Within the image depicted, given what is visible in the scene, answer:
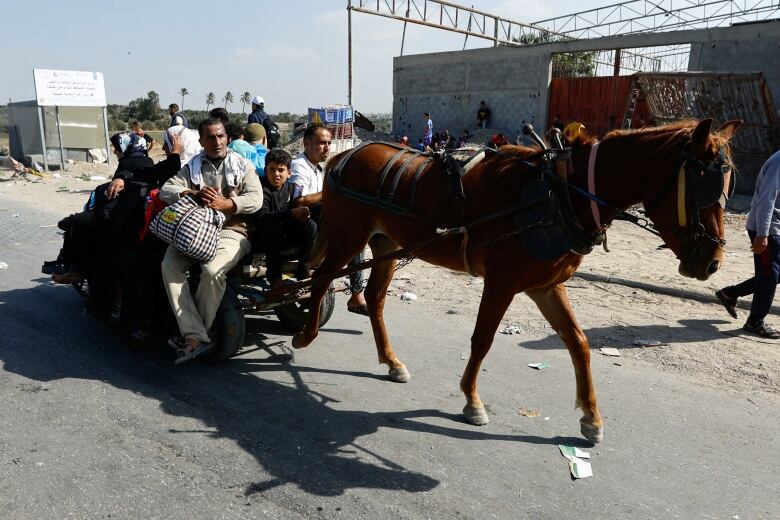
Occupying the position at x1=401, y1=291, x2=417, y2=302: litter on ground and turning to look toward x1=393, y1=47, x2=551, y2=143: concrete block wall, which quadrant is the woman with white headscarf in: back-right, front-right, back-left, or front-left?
back-left

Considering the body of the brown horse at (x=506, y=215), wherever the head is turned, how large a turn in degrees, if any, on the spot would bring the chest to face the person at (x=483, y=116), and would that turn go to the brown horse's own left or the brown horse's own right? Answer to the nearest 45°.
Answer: approximately 135° to the brown horse's own left

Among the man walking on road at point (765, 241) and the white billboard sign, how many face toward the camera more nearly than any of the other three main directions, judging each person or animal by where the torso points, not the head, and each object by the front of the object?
1

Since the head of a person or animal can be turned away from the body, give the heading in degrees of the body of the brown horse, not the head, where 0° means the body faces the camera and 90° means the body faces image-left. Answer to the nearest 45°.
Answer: approximately 315°
